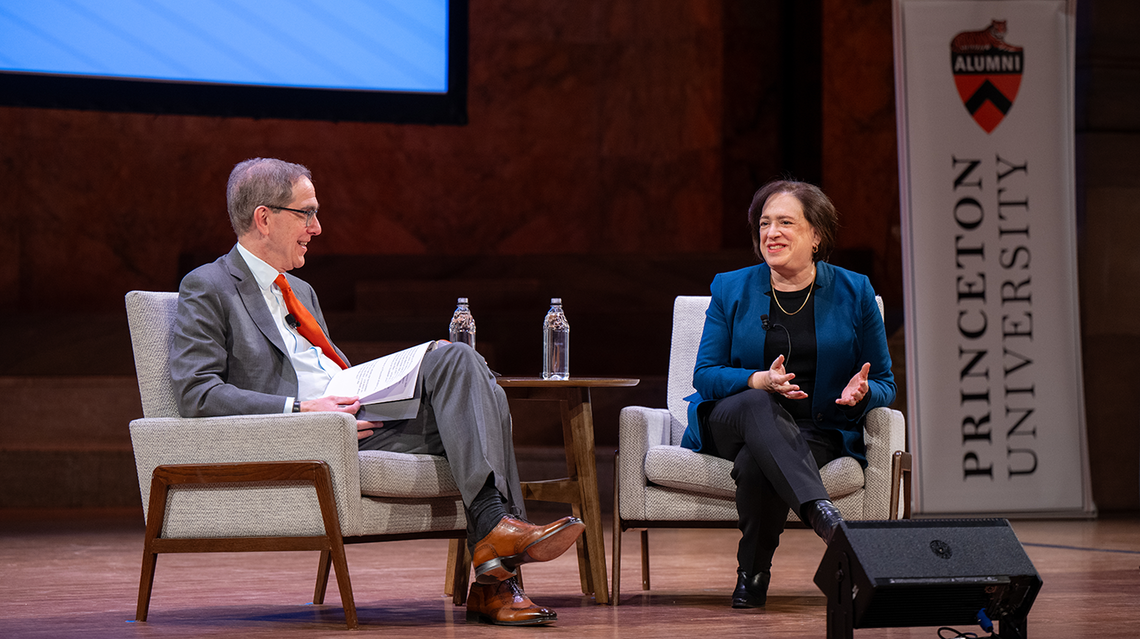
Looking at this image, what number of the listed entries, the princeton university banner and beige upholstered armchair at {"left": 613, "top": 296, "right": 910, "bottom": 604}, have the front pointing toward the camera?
2

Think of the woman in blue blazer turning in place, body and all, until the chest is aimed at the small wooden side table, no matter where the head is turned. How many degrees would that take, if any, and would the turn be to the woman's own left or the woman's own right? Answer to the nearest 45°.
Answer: approximately 90° to the woman's own right

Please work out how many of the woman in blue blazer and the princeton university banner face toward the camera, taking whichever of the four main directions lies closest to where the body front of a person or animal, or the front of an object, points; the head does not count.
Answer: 2

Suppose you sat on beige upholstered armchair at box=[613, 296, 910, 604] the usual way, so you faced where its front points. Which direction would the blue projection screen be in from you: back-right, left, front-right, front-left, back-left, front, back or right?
back-right

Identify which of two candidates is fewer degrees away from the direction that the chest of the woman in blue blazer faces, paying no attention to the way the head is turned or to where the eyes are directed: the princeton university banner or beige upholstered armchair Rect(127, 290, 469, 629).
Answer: the beige upholstered armchair

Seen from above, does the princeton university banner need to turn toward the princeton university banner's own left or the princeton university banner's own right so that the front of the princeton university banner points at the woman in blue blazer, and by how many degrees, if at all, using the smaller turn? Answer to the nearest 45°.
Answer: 0° — it already faces them

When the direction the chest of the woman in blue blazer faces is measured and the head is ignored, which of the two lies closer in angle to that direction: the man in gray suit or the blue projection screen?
the man in gray suit

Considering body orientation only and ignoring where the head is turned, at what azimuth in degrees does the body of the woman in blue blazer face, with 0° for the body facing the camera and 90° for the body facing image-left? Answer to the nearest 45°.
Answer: approximately 0°

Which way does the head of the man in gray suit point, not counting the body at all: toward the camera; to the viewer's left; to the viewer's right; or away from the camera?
to the viewer's right

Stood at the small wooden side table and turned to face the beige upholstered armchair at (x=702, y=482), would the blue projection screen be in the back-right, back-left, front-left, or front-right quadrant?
back-left
